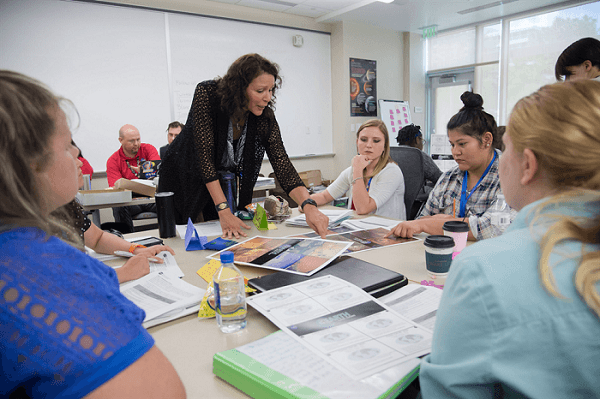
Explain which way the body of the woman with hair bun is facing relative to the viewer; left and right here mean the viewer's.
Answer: facing the viewer and to the left of the viewer

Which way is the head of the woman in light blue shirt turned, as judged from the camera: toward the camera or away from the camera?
away from the camera

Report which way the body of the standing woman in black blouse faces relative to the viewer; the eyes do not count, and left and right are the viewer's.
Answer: facing the viewer and to the right of the viewer

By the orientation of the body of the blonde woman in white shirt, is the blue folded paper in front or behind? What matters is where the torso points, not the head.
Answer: in front

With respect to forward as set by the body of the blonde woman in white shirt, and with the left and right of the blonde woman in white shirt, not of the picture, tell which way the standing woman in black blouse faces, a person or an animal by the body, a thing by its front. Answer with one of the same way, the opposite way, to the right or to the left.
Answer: to the left

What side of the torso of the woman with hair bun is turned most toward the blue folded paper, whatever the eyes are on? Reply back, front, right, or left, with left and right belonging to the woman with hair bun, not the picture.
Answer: front

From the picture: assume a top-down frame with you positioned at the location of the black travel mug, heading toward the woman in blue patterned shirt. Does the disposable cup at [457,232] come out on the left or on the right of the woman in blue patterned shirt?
left

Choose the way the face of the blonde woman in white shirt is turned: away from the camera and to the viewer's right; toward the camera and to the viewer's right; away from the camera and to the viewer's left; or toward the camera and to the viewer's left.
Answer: toward the camera and to the viewer's left

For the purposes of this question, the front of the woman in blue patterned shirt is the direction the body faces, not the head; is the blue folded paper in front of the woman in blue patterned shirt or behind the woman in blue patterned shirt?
in front

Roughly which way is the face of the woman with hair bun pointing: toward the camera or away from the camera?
toward the camera

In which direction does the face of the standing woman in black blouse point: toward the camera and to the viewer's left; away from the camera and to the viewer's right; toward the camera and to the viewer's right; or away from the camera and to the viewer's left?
toward the camera and to the viewer's right

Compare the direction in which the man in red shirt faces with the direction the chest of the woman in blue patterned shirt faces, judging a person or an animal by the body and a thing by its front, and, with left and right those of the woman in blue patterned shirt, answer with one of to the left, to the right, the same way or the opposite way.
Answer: to the right
